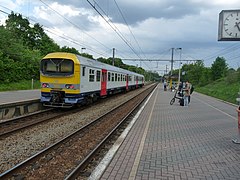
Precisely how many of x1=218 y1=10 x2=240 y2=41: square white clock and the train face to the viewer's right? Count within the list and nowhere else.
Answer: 0

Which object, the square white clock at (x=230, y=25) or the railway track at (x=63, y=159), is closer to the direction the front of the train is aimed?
the railway track

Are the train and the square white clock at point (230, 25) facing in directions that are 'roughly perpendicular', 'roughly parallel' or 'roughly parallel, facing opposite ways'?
roughly parallel

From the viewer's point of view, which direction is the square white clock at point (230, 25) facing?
toward the camera

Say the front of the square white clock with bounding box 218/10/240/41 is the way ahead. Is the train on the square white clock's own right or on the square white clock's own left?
on the square white clock's own right

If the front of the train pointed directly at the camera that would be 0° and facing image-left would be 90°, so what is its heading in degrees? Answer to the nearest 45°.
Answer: approximately 45°

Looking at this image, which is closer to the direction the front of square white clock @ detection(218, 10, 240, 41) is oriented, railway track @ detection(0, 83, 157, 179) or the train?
the railway track
